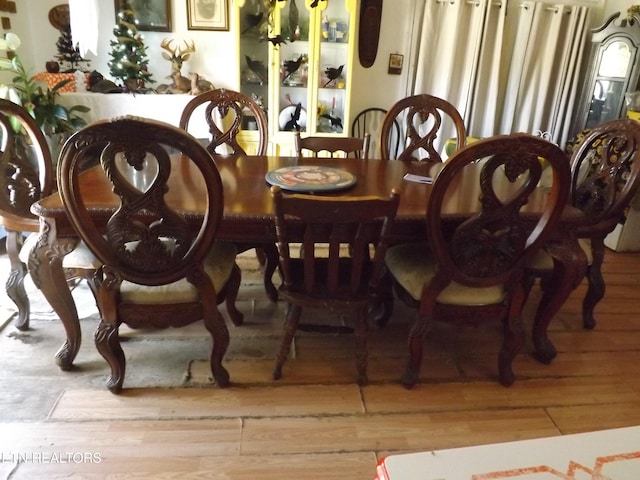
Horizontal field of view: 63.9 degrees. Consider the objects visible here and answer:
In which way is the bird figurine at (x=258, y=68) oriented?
to the viewer's left

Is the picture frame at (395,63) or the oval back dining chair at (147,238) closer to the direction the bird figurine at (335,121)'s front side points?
the oval back dining chair

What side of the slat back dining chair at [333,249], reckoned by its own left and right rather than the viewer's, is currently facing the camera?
back

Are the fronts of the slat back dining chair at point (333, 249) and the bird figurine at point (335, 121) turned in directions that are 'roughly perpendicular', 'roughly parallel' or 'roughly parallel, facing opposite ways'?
roughly perpendicular

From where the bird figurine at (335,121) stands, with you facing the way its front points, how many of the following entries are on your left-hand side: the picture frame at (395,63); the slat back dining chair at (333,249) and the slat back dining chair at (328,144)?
2

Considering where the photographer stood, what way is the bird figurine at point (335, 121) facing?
facing to the left of the viewer

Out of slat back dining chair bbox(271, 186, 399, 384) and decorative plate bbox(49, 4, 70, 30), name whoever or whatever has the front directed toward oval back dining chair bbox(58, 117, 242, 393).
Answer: the decorative plate

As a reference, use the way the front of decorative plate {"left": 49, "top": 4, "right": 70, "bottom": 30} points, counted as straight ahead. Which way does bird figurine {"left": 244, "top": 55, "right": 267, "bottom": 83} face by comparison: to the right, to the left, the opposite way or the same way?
to the right

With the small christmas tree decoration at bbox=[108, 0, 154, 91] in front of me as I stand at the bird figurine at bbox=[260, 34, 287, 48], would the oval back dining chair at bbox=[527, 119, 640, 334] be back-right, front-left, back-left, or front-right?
back-left

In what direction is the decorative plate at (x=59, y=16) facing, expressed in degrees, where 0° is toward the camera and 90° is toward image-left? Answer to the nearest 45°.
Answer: approximately 0°

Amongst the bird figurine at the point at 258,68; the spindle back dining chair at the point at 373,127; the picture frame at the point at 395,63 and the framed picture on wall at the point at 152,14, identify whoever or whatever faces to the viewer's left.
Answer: the bird figurine

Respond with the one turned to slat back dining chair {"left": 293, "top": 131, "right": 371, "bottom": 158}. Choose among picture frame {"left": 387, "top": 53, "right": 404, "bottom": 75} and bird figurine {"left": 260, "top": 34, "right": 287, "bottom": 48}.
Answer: the picture frame

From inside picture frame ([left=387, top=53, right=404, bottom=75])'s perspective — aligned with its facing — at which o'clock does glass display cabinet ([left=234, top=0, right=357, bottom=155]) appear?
The glass display cabinet is roughly at 2 o'clock from the picture frame.
